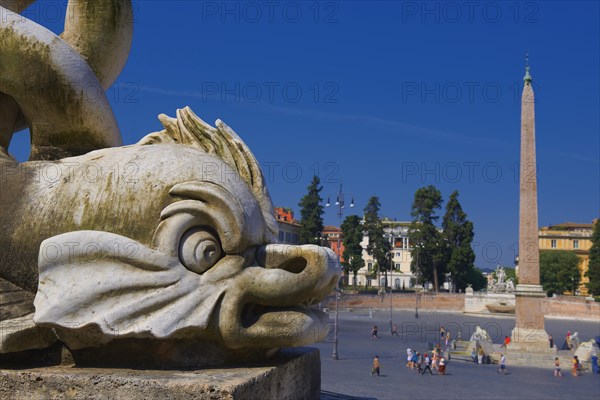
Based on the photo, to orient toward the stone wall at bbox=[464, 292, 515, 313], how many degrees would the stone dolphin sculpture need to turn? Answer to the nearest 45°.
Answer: approximately 45° to its left

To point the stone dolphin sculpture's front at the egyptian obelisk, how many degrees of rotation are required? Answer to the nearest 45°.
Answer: approximately 45° to its left

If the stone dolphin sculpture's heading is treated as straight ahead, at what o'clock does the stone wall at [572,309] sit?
The stone wall is roughly at 10 o'clock from the stone dolphin sculpture.

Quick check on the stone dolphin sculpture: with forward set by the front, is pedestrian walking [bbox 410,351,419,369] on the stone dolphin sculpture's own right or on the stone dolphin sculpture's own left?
on the stone dolphin sculpture's own left

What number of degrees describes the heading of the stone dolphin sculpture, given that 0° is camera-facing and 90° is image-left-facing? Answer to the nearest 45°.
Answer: approximately 270°

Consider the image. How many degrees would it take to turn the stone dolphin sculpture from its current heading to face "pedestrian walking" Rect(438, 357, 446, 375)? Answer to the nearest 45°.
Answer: approximately 45° to its left
